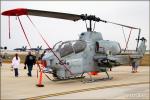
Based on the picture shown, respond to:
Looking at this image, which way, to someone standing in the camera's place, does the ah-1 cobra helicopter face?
facing the viewer and to the left of the viewer
